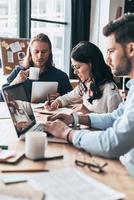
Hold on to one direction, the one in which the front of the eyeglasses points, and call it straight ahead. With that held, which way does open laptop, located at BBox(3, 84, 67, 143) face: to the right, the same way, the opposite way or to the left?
to the left

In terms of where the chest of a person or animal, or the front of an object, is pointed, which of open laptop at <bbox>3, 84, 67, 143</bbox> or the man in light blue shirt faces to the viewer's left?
the man in light blue shirt

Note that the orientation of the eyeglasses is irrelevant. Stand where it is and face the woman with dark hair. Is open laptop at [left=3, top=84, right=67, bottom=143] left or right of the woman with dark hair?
left

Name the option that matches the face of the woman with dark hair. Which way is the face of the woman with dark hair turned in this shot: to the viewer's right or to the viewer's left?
to the viewer's left

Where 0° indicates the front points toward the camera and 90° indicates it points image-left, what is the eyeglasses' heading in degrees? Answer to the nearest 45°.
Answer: approximately 45°

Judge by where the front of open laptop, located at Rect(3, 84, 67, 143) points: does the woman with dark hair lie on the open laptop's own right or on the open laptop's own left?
on the open laptop's own left

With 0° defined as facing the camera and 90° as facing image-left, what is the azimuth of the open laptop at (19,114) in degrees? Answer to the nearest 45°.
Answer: approximately 315°

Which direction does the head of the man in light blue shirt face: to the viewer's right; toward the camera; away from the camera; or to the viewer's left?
to the viewer's left

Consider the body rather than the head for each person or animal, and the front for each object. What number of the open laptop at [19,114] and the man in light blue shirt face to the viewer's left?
1

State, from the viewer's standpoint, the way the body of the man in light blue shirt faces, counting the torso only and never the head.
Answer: to the viewer's left

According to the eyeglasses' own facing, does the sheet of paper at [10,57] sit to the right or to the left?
on its right
